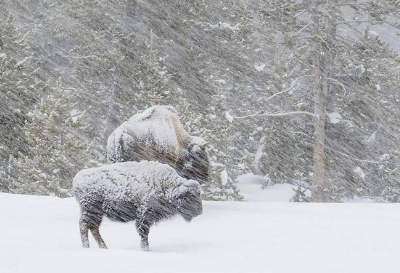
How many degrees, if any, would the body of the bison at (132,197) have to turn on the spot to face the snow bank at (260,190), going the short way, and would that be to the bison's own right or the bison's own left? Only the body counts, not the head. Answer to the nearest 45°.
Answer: approximately 90° to the bison's own left

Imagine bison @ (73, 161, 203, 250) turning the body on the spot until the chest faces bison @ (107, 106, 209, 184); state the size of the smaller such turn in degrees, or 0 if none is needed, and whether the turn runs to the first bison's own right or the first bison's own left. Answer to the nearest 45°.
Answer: approximately 90° to the first bison's own left

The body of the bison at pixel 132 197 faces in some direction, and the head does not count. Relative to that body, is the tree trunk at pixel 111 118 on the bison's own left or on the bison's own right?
on the bison's own left

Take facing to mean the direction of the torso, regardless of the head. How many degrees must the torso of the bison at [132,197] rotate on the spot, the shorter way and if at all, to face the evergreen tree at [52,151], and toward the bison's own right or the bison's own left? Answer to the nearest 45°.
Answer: approximately 90° to the bison's own left

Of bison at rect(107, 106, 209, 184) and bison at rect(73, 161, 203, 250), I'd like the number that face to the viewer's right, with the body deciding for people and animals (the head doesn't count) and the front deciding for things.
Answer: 2

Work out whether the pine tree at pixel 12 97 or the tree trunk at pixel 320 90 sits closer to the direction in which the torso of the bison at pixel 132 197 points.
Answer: the tree trunk

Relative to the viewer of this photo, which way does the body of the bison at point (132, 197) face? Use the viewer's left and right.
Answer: facing to the right of the viewer

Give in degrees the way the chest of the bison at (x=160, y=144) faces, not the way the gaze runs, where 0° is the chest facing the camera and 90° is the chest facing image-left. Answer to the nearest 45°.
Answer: approximately 270°

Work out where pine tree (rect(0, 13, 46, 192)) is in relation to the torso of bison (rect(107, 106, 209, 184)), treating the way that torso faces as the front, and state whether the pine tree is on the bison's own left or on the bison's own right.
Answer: on the bison's own left

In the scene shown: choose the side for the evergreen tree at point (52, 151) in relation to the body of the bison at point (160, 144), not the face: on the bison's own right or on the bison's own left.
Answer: on the bison's own left
